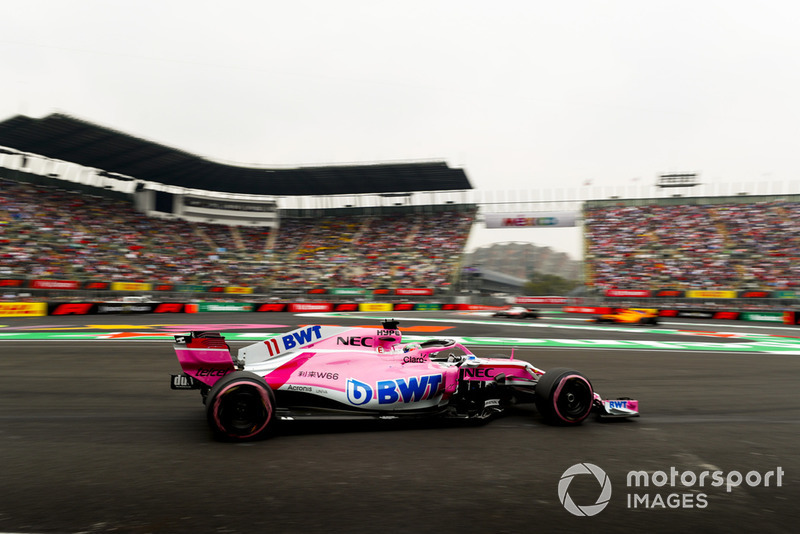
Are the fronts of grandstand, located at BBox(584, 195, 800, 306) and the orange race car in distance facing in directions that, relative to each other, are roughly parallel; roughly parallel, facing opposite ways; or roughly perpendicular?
roughly perpendicular

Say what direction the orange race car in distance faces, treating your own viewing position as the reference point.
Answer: facing to the left of the viewer

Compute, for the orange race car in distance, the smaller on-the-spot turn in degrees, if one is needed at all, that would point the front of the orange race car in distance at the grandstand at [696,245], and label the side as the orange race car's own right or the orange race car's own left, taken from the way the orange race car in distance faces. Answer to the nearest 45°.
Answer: approximately 90° to the orange race car's own right

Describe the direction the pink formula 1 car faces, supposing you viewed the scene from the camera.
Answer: facing to the right of the viewer

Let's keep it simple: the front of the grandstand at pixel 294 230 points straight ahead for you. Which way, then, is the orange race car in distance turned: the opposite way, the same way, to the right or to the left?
to the right

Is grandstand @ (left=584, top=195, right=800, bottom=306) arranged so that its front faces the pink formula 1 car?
yes

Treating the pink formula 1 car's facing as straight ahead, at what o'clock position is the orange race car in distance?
The orange race car in distance is roughly at 10 o'clock from the pink formula 1 car.
